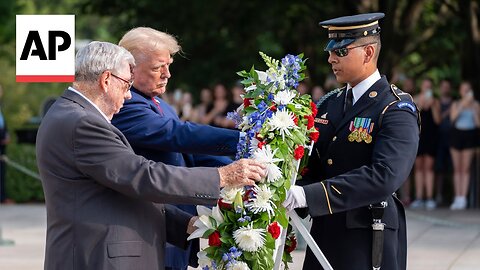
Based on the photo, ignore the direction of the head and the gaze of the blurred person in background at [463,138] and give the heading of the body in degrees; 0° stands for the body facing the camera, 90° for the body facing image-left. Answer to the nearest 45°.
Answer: approximately 0°

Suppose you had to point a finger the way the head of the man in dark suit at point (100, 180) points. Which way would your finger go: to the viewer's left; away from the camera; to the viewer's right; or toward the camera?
to the viewer's right

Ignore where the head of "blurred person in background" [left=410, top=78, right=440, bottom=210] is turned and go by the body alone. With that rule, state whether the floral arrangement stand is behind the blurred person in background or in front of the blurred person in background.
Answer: in front

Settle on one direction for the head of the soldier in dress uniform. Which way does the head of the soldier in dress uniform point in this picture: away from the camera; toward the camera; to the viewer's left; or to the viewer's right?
to the viewer's left

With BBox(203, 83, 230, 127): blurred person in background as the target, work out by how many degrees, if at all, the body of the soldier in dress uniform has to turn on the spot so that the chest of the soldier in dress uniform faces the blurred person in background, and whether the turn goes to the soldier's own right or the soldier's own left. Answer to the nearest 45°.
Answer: approximately 135° to the soldier's own right

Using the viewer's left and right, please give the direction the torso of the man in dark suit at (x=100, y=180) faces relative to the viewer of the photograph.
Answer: facing to the right of the viewer
